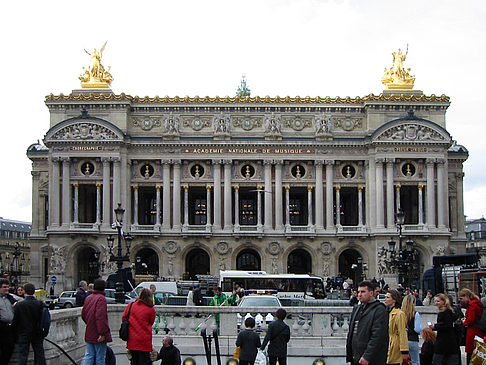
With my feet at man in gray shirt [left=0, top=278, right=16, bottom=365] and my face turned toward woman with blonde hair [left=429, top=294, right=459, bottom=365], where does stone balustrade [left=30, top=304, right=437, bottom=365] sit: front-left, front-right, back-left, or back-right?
front-left

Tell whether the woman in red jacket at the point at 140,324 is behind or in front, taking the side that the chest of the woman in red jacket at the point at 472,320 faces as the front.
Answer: in front

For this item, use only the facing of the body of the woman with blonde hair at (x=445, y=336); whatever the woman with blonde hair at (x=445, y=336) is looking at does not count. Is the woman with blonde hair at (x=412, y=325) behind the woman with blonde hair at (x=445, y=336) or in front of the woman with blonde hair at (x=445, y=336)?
in front

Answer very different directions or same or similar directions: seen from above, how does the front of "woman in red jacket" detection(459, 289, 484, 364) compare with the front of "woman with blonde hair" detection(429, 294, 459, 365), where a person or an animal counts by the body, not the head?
same or similar directions

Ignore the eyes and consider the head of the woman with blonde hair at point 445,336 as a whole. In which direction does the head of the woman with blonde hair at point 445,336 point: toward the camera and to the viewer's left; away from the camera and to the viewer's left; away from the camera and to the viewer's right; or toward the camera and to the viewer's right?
toward the camera and to the viewer's left

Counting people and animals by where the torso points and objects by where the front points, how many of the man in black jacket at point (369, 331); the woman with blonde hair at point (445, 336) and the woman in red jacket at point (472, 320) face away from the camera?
0

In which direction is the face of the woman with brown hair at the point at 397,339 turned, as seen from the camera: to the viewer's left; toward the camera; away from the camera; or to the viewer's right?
to the viewer's left

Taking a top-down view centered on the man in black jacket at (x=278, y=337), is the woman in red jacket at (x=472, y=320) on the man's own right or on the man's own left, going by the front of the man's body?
on the man's own right

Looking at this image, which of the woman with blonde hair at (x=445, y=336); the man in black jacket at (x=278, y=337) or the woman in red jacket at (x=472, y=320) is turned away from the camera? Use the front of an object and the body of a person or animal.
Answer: the man in black jacket

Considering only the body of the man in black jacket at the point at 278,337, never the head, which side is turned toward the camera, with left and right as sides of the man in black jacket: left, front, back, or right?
back
